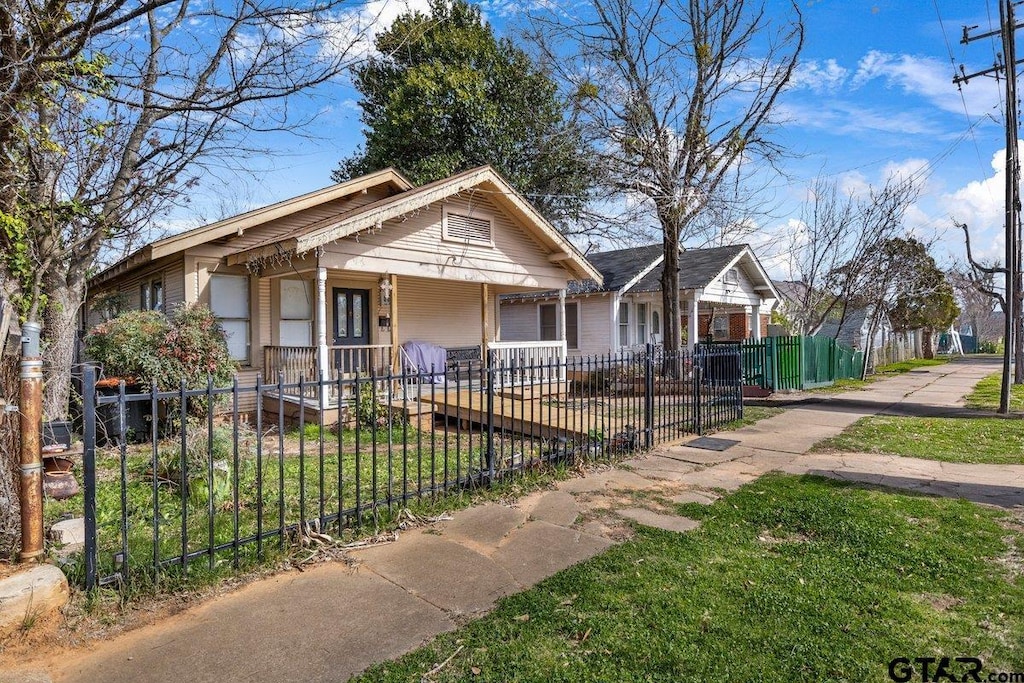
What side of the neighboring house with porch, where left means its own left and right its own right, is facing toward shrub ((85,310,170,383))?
right

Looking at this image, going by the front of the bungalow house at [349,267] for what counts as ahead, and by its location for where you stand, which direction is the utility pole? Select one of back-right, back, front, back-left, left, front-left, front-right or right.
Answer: front-left

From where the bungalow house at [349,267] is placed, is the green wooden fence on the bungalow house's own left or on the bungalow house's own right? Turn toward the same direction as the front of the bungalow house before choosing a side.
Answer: on the bungalow house's own left

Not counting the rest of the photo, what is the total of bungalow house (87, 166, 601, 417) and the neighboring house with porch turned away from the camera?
0

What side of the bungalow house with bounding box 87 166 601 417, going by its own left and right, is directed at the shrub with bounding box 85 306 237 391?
right

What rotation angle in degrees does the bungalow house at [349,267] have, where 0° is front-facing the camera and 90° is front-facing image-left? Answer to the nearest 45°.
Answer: approximately 315°

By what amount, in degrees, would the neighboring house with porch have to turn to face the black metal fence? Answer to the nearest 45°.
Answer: approximately 45° to its right

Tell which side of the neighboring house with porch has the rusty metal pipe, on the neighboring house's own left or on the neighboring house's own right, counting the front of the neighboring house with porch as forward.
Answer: on the neighboring house's own right

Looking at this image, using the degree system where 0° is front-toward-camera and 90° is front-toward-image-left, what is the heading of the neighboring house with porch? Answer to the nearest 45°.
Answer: approximately 315°

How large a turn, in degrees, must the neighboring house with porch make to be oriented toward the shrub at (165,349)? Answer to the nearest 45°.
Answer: approximately 90° to its right
